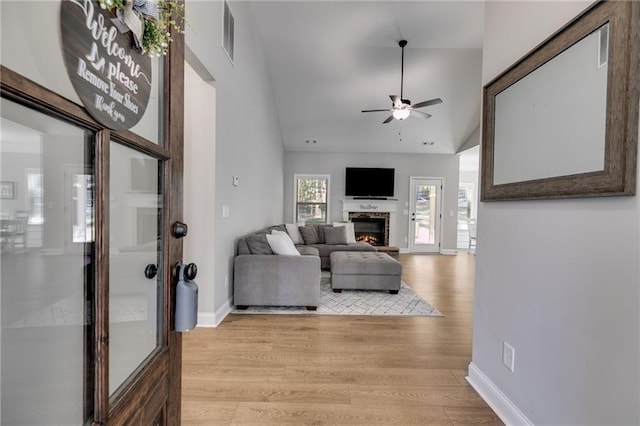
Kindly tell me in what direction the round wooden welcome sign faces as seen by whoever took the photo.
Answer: facing the viewer and to the right of the viewer

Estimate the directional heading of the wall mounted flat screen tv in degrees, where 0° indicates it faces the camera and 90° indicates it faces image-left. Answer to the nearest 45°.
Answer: approximately 0°

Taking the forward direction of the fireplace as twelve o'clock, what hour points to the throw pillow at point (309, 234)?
The throw pillow is roughly at 1 o'clock from the fireplace.

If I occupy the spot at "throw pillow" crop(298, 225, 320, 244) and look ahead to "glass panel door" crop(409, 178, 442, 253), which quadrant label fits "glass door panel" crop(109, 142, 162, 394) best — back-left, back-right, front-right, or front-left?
back-right

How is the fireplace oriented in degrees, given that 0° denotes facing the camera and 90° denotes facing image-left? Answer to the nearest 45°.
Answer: approximately 0°

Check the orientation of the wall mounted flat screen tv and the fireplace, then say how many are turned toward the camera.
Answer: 2

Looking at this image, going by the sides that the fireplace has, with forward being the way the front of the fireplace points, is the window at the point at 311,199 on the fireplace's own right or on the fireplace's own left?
on the fireplace's own right

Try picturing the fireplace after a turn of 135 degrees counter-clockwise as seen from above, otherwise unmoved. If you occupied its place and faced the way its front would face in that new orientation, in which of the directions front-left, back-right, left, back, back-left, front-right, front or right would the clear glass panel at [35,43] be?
back-right

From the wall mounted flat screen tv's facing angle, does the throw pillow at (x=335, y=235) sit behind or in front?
in front

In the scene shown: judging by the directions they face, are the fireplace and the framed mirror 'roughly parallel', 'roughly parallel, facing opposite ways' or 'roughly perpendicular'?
roughly perpendicular

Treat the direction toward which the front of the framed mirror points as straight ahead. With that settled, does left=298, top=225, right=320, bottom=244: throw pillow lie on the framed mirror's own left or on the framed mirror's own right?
on the framed mirror's own right

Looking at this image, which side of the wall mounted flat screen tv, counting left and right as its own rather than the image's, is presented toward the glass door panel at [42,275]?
front

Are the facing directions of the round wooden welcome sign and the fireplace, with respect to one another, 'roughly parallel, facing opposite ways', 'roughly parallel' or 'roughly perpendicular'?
roughly perpendicular

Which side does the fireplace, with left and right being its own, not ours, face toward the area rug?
front

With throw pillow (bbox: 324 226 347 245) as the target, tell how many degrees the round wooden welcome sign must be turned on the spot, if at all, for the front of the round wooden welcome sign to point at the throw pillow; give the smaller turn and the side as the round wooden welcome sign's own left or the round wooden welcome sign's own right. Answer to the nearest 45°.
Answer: approximately 90° to the round wooden welcome sign's own left
